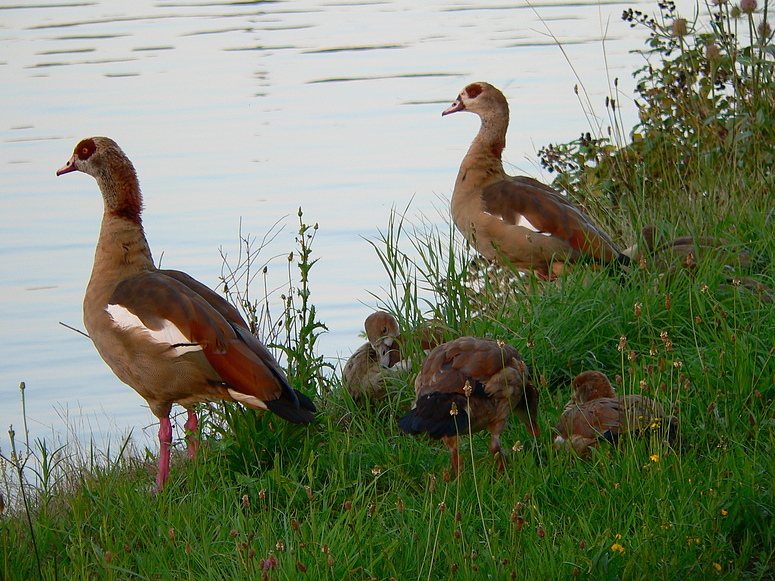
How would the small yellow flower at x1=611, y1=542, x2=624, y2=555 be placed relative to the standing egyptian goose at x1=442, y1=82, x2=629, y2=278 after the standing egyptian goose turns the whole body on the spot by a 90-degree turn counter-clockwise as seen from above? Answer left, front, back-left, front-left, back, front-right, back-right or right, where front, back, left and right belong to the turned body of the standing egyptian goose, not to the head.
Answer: front

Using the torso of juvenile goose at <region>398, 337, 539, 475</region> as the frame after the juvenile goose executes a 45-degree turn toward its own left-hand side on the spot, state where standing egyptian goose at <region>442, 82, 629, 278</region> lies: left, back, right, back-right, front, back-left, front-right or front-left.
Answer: front

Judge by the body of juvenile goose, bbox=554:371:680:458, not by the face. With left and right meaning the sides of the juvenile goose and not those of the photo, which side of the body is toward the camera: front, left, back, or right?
left

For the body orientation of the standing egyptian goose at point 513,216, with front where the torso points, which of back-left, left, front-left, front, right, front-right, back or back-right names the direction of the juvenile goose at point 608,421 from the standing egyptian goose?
left

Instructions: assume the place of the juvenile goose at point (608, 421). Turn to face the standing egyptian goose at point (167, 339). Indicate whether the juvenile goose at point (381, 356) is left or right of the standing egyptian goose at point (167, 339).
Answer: right

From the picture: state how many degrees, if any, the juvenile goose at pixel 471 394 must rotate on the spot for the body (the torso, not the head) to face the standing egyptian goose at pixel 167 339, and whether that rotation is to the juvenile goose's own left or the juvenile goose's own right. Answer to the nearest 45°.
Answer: approximately 135° to the juvenile goose's own left

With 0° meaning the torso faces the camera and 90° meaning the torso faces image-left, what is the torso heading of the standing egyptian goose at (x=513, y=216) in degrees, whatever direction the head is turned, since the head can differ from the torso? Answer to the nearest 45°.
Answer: approximately 90°

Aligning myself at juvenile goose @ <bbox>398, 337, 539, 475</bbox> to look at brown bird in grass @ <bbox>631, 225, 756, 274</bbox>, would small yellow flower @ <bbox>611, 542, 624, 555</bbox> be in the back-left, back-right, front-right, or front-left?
back-right

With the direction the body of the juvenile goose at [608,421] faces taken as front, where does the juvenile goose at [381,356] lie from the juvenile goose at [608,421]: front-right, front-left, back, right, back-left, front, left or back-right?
front-right

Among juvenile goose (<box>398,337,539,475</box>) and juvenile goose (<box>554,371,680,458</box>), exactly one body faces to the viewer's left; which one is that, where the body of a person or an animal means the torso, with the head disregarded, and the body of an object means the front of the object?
juvenile goose (<box>554,371,680,458</box>)

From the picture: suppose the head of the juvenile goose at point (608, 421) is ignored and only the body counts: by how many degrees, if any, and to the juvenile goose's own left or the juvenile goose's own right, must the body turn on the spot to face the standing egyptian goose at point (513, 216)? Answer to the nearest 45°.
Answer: approximately 90° to the juvenile goose's own right

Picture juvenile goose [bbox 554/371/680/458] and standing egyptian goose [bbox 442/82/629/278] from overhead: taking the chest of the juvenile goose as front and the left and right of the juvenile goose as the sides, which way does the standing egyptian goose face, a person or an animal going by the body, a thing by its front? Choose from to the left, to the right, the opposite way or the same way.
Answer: the same way

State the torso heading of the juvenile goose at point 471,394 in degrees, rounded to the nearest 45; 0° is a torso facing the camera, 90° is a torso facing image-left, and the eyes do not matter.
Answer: approximately 225°

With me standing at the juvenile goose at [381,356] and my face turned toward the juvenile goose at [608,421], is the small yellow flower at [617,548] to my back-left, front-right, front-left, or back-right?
front-right

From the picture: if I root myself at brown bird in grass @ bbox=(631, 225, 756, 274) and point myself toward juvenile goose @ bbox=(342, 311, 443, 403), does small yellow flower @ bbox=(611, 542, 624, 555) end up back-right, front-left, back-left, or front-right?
front-left

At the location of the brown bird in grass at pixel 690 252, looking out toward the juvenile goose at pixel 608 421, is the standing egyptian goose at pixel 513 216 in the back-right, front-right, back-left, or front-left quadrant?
front-right

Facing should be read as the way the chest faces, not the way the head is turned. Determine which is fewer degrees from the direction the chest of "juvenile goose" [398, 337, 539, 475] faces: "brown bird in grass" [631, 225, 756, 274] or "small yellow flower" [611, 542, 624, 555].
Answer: the brown bird in grass

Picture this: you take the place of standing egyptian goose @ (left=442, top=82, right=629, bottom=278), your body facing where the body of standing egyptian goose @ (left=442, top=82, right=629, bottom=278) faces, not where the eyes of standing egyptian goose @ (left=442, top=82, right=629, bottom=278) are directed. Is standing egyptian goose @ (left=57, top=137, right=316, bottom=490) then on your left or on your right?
on your left
